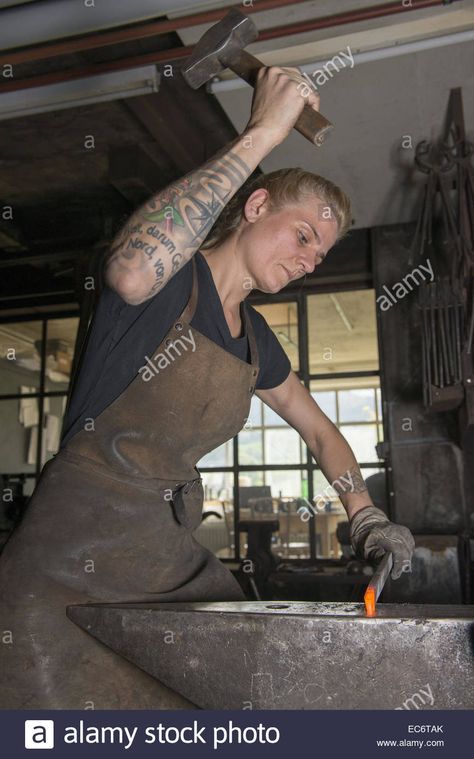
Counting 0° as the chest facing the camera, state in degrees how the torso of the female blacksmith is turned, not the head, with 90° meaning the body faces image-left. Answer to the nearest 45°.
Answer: approximately 315°
